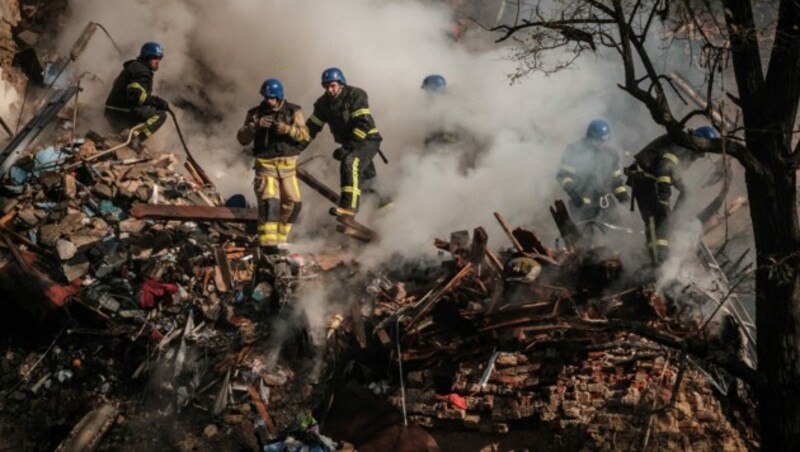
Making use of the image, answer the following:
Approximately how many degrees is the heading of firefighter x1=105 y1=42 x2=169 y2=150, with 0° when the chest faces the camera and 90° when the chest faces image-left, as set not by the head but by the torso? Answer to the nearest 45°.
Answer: approximately 270°
